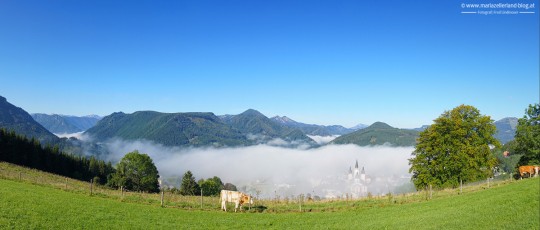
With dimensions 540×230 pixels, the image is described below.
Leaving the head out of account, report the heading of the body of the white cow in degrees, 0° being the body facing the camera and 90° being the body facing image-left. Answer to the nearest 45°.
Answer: approximately 270°

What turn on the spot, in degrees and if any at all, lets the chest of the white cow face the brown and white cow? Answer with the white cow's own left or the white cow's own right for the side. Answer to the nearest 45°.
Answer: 0° — it already faces it
